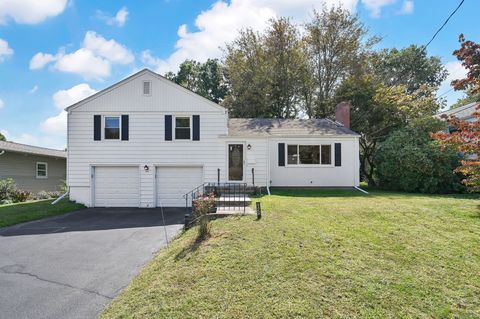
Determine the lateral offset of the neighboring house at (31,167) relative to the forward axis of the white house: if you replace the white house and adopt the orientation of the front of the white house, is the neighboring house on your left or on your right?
on your right

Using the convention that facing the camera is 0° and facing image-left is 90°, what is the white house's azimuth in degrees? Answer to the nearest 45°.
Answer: approximately 0°

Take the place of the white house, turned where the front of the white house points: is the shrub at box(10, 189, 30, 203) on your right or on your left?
on your right

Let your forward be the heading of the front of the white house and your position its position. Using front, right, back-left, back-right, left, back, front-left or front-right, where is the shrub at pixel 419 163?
left
